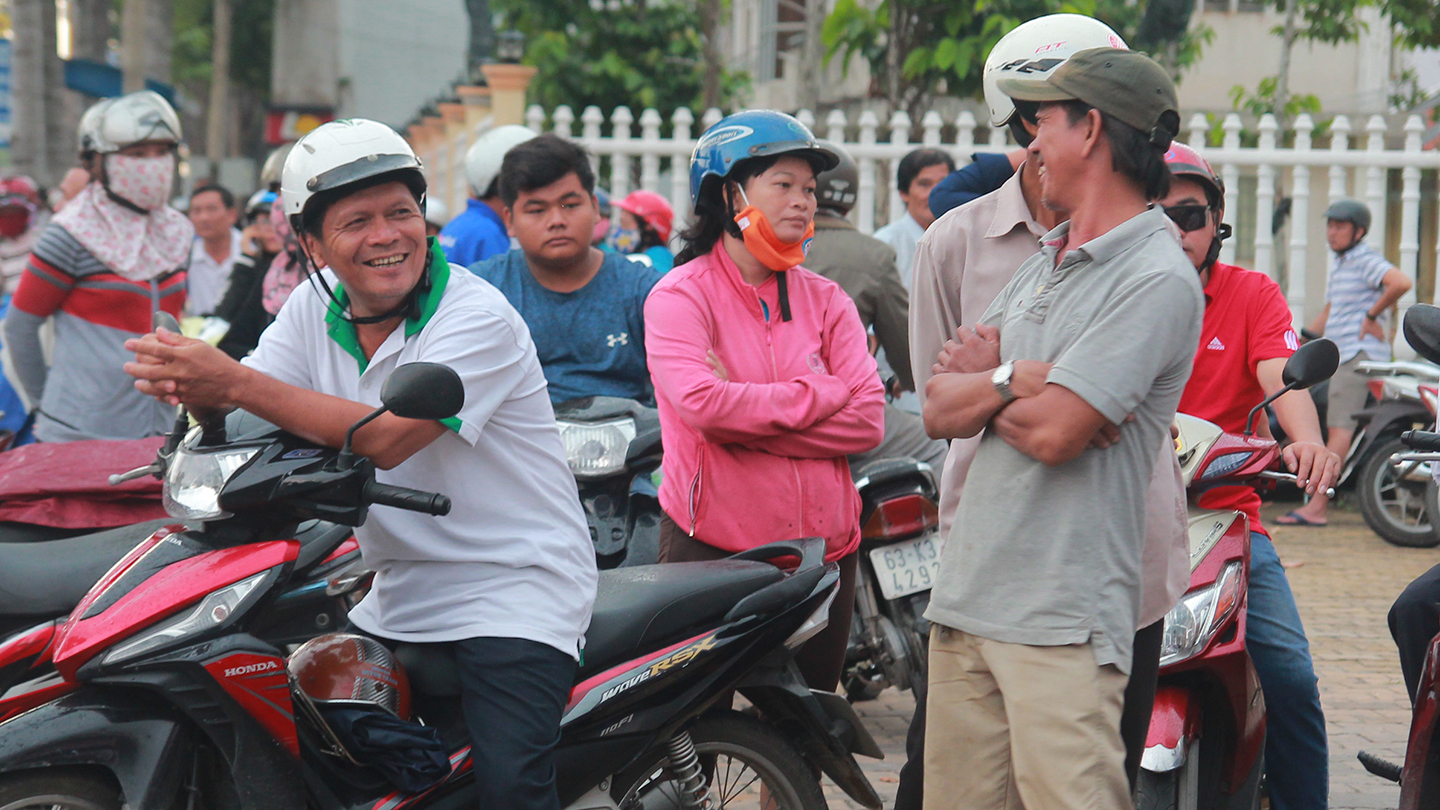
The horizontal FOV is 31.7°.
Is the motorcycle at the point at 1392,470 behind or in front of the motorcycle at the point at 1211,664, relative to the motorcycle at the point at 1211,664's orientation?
behind

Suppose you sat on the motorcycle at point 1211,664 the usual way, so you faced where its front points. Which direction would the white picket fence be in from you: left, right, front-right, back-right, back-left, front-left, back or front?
back-right

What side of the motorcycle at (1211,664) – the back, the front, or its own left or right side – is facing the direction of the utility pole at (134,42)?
right

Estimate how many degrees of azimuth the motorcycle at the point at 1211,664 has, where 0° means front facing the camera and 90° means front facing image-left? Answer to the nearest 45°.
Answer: approximately 45°
